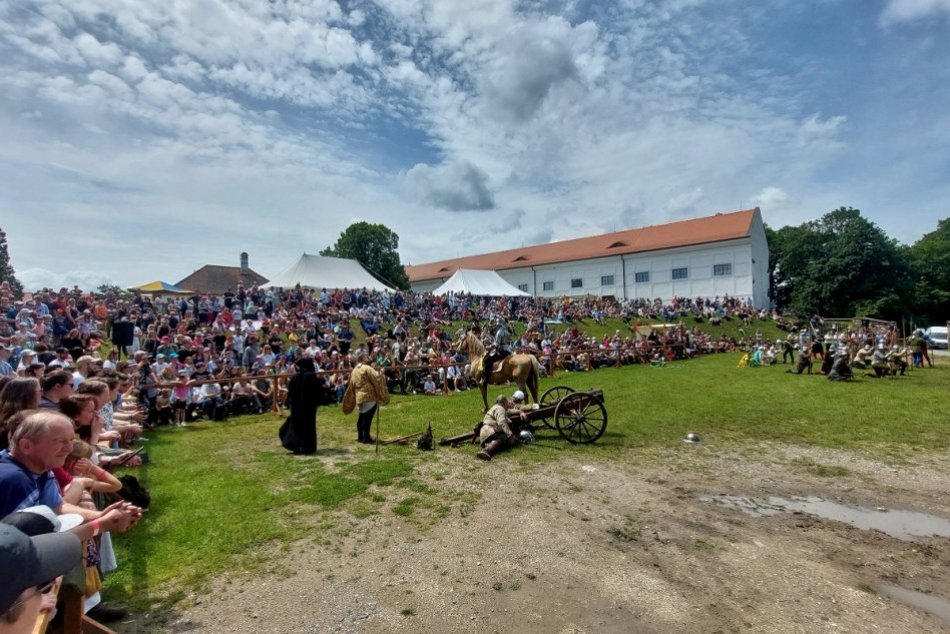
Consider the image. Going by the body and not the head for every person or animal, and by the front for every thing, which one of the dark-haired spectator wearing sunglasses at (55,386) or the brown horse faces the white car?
the dark-haired spectator wearing sunglasses

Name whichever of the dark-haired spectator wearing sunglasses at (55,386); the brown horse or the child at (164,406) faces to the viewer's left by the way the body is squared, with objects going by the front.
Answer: the brown horse

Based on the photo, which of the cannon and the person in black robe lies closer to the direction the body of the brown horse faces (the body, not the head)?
the person in black robe

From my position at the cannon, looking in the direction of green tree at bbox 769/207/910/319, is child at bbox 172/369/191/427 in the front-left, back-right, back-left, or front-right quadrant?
back-left

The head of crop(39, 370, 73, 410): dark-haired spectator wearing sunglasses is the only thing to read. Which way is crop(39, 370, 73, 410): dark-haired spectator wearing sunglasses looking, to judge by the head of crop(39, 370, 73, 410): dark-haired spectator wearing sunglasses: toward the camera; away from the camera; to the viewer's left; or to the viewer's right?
to the viewer's right

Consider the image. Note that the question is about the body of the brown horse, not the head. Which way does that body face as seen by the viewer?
to the viewer's left

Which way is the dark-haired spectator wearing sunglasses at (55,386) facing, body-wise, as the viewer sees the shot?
to the viewer's right

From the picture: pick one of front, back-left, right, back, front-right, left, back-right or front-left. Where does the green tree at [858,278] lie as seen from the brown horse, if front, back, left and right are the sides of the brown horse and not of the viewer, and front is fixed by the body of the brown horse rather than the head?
back-right

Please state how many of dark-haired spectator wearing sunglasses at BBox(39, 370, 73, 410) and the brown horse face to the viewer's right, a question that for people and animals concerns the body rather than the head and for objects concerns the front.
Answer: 1
